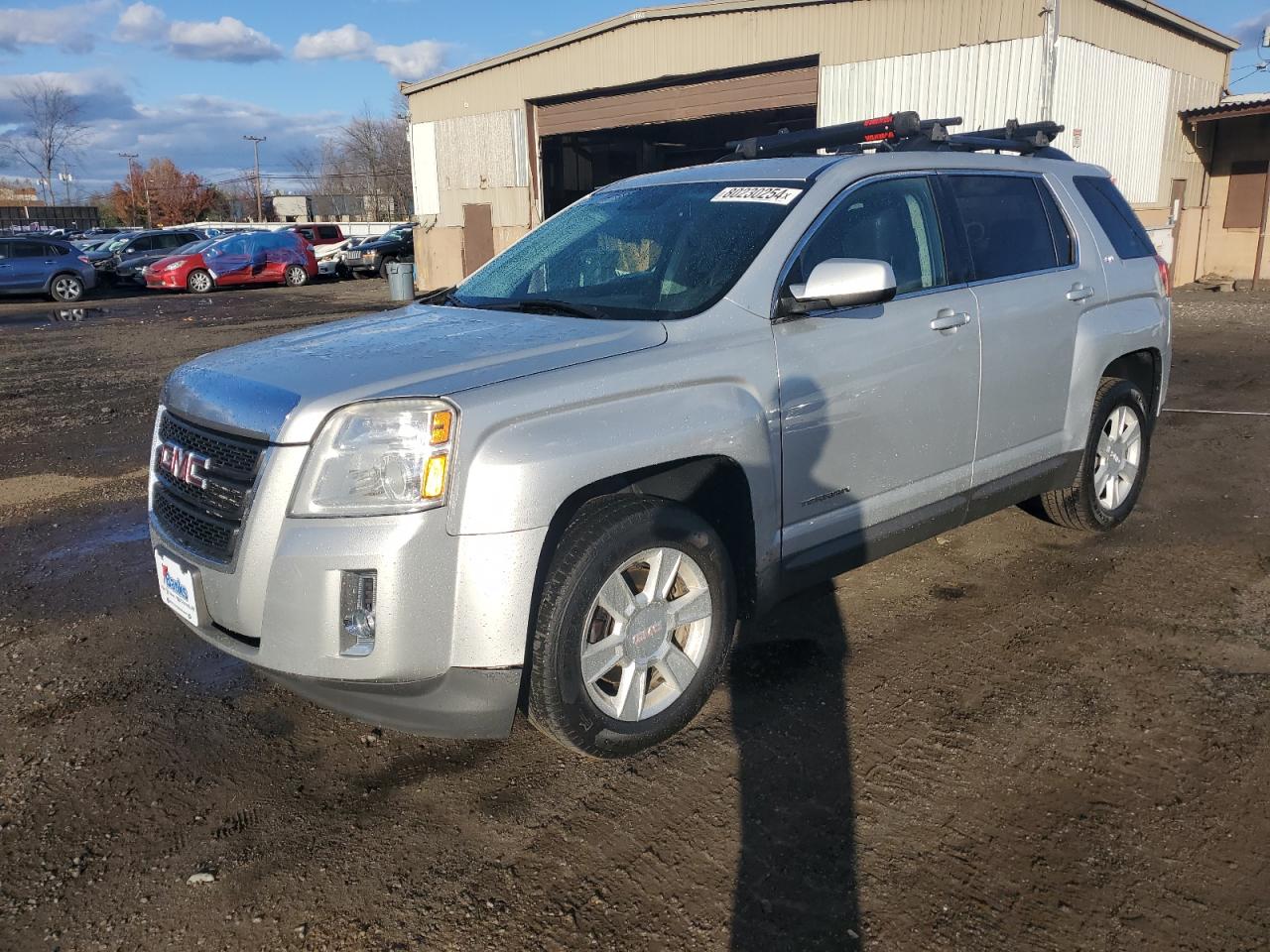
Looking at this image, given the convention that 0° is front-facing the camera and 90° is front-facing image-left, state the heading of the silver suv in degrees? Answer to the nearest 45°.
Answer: approximately 45°

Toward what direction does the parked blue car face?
to the viewer's left

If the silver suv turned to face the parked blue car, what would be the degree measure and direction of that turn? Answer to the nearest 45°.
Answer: approximately 90° to its right

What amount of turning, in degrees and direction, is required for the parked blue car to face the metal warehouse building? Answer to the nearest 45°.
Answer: approximately 135° to its left

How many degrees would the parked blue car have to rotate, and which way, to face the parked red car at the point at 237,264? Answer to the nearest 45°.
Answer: approximately 180°

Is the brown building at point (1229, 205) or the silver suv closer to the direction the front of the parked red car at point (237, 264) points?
the silver suv

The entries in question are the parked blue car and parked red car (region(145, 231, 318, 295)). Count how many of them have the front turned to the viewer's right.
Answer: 0

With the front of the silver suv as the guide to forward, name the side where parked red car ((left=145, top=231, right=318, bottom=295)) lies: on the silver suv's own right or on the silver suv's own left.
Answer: on the silver suv's own right

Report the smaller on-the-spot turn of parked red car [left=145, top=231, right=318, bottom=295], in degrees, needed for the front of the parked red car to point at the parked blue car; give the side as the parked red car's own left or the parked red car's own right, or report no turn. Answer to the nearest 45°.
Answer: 0° — it already faces it

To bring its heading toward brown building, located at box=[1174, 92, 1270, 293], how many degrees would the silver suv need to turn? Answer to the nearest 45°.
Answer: approximately 180°
